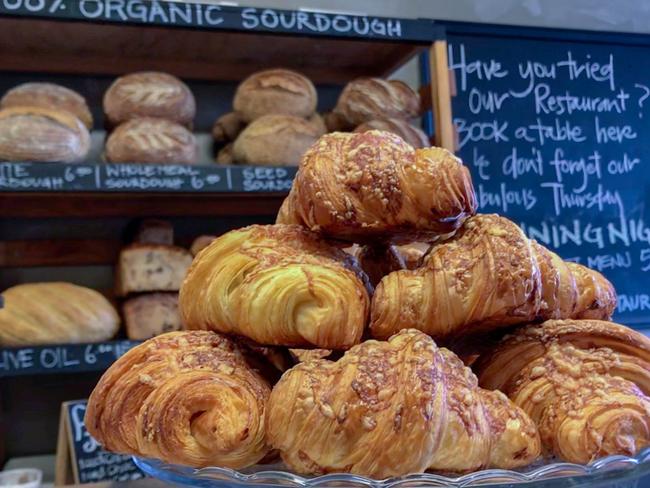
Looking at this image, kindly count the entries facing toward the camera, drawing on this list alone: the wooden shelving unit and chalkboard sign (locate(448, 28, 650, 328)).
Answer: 2

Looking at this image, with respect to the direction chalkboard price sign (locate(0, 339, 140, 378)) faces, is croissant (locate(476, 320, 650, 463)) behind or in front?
in front

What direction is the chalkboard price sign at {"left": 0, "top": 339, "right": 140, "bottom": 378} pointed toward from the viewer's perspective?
toward the camera

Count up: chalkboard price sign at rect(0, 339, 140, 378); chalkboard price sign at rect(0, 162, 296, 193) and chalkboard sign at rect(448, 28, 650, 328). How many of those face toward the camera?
3

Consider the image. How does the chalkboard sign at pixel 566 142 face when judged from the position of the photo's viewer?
facing the viewer
